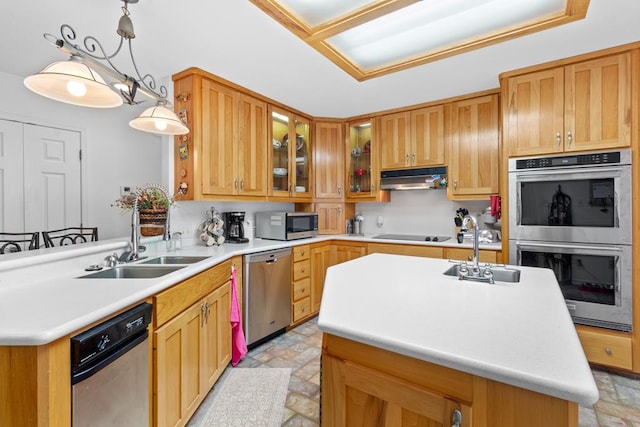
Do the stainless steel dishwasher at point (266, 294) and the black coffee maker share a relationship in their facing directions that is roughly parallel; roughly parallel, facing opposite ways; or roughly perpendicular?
roughly parallel

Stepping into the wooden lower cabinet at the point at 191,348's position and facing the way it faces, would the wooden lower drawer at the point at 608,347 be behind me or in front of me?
in front

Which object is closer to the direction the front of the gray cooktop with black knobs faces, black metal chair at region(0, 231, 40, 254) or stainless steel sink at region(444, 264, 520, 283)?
the stainless steel sink

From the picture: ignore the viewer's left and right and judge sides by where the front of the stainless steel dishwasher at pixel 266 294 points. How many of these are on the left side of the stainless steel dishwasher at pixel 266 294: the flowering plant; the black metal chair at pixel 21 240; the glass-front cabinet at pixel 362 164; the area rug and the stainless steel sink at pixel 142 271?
1

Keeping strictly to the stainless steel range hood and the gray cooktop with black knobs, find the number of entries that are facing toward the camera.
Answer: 2

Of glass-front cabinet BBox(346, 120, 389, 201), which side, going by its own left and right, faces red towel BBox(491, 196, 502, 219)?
left

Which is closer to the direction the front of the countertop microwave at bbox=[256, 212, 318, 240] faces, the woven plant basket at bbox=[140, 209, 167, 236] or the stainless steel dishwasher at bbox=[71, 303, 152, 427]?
the stainless steel dishwasher

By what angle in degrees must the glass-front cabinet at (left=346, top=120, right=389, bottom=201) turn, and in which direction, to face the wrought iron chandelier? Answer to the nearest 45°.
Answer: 0° — it already faces it

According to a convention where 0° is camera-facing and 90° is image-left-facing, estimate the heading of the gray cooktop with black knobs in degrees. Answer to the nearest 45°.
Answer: approximately 0°

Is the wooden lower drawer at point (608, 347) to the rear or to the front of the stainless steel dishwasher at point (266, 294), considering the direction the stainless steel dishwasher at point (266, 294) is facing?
to the front

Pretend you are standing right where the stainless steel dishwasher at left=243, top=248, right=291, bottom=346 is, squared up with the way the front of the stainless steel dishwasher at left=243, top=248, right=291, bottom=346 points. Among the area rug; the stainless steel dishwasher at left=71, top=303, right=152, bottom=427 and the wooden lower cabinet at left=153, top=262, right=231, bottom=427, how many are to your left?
0

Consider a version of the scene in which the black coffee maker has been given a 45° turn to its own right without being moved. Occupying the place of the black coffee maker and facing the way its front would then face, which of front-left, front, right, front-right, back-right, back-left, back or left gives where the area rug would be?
front

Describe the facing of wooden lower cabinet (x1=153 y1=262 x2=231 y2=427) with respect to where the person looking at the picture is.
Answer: facing the viewer and to the right of the viewer

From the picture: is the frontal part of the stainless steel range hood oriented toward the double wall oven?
no

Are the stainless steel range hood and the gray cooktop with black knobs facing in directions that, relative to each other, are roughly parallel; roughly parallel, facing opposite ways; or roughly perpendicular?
roughly parallel

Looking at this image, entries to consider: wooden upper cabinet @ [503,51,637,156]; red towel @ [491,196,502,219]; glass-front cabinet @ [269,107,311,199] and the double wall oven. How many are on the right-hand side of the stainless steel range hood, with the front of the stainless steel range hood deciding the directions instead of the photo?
1

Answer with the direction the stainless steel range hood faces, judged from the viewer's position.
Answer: facing the viewer

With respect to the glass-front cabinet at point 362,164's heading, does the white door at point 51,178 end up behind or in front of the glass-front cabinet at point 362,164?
in front
